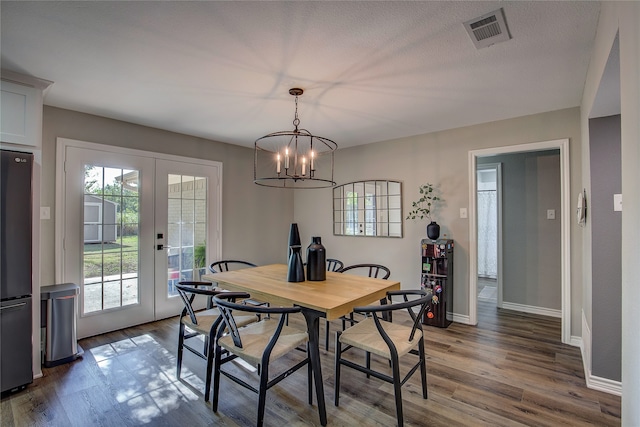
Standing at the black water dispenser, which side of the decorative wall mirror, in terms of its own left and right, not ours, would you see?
left

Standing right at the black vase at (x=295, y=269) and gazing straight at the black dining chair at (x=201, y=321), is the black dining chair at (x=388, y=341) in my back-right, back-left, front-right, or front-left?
back-left

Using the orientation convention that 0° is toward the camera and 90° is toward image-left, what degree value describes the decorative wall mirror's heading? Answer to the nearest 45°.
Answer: approximately 45°

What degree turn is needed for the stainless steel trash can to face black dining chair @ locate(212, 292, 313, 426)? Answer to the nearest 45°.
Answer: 0° — it already faces it

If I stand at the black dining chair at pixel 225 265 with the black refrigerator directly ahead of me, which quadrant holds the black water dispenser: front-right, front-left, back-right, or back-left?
back-left
